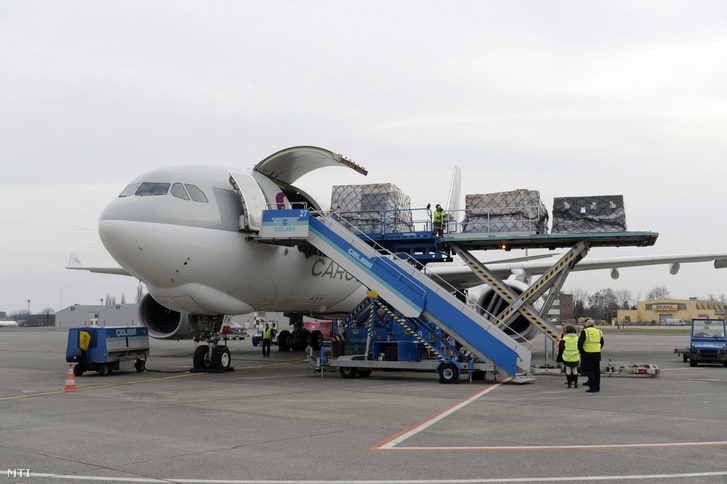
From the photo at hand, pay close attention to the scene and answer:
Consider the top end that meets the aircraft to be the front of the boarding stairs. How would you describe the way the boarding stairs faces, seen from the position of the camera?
facing to the left of the viewer

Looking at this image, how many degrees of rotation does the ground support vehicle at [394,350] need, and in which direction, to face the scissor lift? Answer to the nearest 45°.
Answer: approximately 135° to its right

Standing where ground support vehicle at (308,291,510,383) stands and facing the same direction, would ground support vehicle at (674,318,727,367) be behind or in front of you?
behind

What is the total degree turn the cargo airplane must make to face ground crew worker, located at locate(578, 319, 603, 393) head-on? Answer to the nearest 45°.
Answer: approximately 135° to its left

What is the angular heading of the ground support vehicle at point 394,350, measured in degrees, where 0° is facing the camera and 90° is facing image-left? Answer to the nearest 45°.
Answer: approximately 90°
